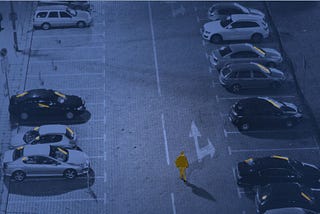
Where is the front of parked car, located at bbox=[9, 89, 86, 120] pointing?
to the viewer's right

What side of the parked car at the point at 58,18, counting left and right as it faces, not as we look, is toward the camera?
right

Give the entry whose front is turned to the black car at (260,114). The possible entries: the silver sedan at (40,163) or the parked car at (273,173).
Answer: the silver sedan

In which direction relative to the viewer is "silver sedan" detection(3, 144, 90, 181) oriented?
to the viewer's right

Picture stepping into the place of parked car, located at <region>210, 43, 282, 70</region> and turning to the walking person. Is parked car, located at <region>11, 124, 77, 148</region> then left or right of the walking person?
right
